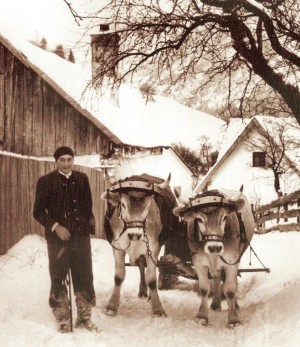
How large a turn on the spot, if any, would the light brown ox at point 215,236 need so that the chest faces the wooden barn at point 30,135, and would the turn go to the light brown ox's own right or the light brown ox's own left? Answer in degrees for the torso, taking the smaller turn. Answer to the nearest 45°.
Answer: approximately 135° to the light brown ox's own right

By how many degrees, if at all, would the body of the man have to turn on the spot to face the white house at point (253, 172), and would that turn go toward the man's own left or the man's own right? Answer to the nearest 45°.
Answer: approximately 135° to the man's own left

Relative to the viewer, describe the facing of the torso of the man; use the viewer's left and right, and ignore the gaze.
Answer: facing the viewer

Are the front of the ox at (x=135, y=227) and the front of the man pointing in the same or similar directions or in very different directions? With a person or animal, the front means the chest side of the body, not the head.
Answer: same or similar directions

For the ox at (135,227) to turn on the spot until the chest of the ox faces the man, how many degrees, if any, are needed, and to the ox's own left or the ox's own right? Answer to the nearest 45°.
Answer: approximately 45° to the ox's own right

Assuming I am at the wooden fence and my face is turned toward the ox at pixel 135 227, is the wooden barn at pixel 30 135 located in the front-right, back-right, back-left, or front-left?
front-right

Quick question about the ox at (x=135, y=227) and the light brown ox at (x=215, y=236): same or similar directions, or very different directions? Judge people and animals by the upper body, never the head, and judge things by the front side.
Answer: same or similar directions

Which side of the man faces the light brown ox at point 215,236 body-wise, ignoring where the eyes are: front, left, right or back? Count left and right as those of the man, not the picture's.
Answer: left

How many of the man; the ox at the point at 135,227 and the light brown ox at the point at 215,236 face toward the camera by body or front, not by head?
3

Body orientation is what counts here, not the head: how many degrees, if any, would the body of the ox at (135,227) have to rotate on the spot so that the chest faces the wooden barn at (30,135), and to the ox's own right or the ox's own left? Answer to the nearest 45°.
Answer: approximately 135° to the ox's own right

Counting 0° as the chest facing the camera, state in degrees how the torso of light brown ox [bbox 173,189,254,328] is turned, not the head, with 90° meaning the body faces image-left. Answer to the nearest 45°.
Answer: approximately 0°

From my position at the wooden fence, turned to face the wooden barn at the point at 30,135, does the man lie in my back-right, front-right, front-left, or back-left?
front-left

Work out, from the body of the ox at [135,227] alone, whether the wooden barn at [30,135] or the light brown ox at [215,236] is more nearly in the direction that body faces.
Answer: the light brown ox

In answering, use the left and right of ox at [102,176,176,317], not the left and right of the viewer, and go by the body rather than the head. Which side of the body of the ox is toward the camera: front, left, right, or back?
front

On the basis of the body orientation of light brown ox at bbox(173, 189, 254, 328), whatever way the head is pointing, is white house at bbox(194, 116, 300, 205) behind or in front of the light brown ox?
behind
